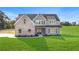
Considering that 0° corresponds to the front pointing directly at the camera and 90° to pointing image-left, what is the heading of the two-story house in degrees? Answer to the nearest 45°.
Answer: approximately 0°
